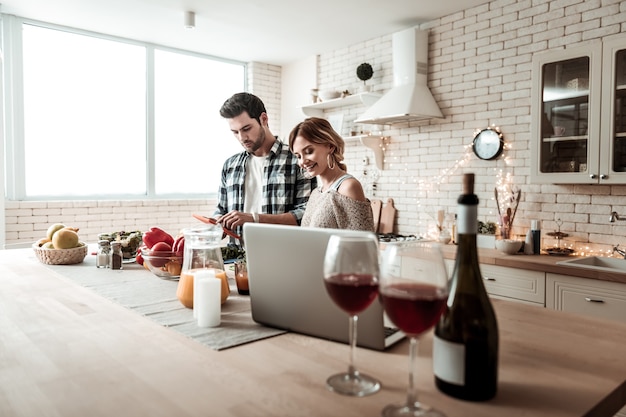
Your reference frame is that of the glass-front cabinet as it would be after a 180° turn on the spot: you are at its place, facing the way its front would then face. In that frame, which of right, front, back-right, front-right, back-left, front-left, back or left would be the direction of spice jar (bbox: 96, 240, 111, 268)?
back

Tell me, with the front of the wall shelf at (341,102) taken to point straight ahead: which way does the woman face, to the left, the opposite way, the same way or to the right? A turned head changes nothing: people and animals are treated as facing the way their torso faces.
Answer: the same way

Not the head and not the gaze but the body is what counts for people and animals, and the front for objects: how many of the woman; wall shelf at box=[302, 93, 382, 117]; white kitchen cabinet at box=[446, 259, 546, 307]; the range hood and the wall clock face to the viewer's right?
0

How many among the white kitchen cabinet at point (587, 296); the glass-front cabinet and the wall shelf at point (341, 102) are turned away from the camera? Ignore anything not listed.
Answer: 0

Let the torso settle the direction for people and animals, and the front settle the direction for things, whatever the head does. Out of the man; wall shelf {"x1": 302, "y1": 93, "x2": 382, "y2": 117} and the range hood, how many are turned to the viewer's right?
0

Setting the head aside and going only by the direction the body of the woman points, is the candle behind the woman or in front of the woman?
in front

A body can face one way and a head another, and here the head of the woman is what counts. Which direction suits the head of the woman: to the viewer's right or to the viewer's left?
to the viewer's left

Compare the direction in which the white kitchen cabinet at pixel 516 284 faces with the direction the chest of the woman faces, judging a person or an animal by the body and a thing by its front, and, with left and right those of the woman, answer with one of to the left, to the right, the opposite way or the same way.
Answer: the same way

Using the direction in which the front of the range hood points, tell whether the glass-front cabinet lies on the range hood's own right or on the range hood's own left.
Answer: on the range hood's own left

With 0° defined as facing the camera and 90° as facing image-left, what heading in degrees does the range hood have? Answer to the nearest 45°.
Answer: approximately 45°

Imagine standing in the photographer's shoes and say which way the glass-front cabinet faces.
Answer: facing the viewer and to the left of the viewer

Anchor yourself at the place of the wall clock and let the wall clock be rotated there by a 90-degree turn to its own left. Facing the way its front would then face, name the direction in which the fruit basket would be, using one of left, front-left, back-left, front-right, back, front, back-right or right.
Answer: right

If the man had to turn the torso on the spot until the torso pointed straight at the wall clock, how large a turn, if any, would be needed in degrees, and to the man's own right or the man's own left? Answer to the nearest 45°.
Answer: approximately 180°

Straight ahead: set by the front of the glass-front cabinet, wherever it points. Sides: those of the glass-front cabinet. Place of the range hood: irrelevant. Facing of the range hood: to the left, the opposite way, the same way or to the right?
the same way

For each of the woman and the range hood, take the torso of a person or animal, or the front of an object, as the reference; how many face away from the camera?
0

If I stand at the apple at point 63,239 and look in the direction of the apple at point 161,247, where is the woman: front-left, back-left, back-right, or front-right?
front-left

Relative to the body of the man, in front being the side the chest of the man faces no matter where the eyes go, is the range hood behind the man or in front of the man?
behind
